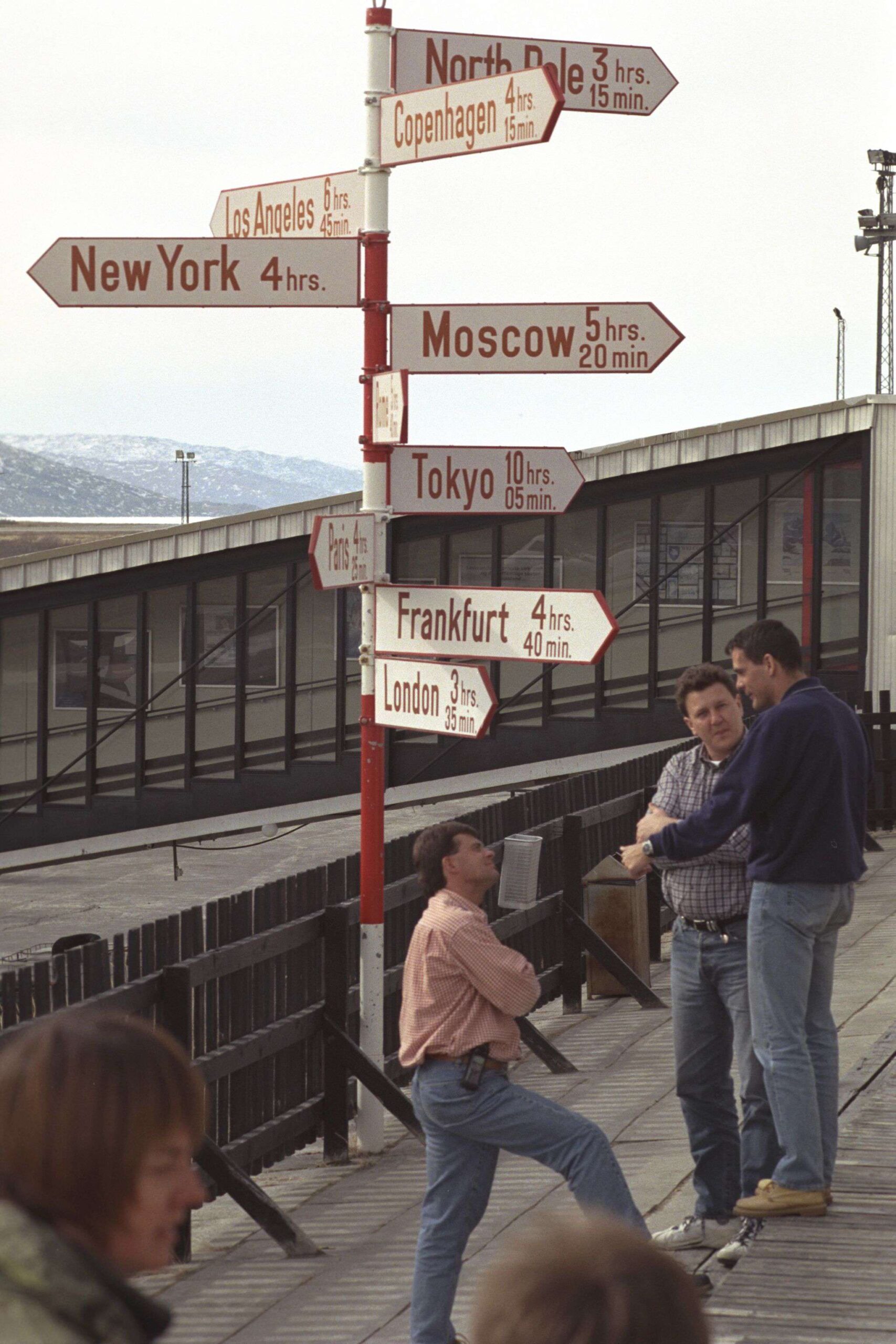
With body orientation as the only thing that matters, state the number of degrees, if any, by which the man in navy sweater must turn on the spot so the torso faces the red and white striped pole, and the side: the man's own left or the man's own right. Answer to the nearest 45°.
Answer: approximately 45° to the man's own right

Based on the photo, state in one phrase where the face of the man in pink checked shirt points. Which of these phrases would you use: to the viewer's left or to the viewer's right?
to the viewer's right

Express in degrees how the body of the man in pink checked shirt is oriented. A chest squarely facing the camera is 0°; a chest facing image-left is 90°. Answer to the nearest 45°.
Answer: approximately 270°

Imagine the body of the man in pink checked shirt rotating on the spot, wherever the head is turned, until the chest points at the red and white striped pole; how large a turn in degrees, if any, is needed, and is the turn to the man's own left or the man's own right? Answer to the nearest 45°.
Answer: approximately 90° to the man's own left

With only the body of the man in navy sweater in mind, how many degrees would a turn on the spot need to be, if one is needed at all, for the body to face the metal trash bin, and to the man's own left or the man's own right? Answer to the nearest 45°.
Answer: approximately 90° to the man's own right

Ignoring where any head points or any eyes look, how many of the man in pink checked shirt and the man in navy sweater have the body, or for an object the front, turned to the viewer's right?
1

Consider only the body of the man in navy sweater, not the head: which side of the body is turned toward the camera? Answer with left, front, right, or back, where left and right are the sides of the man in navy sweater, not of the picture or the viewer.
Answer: left

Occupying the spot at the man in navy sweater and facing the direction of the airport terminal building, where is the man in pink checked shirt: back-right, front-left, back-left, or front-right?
back-left

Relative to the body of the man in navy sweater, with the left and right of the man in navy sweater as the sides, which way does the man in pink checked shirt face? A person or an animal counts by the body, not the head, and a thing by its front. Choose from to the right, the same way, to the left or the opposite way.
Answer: the opposite way

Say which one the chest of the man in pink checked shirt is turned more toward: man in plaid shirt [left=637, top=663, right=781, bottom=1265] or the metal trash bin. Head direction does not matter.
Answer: the man in plaid shirt

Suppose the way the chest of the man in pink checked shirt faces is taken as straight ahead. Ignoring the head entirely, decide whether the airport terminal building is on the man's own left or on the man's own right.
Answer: on the man's own left
